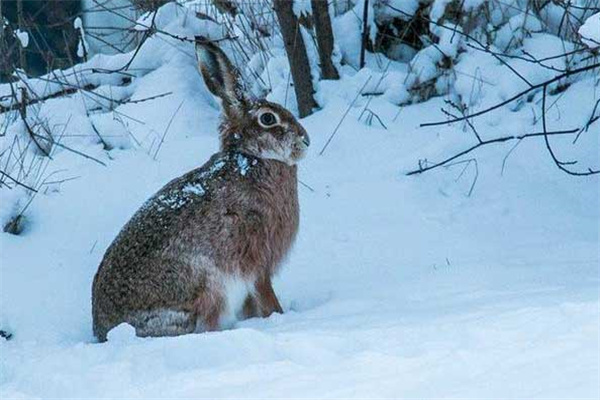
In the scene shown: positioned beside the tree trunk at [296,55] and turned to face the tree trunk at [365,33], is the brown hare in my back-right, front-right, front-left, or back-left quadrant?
back-right

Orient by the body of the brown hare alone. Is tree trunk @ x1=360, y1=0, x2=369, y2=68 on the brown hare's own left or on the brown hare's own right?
on the brown hare's own left

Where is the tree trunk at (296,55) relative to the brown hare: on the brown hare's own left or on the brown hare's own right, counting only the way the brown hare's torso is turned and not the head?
on the brown hare's own left

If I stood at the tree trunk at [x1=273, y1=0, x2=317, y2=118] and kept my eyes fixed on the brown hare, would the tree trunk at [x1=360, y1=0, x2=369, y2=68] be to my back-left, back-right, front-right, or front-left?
back-left

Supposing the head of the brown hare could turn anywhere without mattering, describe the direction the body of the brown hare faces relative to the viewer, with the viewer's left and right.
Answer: facing to the right of the viewer

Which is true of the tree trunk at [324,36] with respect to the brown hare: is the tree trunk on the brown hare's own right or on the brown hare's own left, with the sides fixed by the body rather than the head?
on the brown hare's own left
